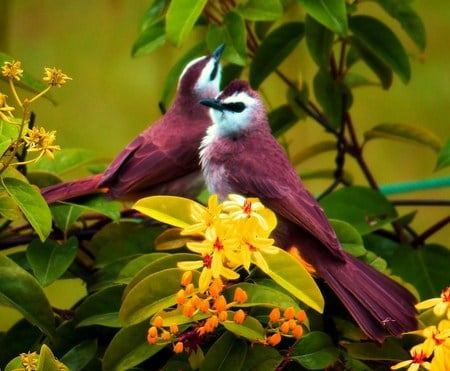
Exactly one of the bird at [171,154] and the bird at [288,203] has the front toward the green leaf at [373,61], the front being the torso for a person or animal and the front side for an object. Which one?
the bird at [171,154]

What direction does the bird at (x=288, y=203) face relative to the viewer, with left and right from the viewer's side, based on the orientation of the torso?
facing to the left of the viewer

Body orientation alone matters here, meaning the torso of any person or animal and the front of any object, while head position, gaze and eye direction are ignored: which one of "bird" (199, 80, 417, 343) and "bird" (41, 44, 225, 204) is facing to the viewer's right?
"bird" (41, 44, 225, 204)

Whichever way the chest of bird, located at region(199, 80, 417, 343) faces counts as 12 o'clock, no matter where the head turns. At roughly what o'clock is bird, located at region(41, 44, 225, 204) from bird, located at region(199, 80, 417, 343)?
bird, located at region(41, 44, 225, 204) is roughly at 2 o'clock from bird, located at region(199, 80, 417, 343).

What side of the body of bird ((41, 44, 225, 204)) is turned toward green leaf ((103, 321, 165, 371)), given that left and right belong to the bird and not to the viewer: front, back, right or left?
right

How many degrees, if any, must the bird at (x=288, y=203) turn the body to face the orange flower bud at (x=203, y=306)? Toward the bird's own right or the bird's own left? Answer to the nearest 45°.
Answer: approximately 90° to the bird's own left

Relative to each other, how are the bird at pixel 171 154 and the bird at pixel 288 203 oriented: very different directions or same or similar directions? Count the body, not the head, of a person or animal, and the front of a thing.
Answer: very different directions

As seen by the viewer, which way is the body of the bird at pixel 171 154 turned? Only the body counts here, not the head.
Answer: to the viewer's right
